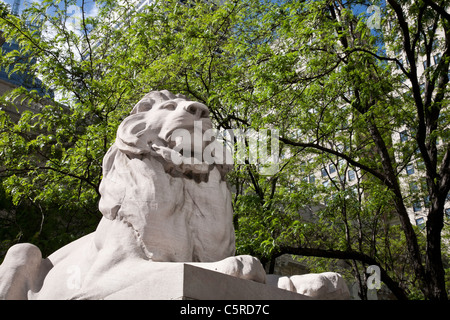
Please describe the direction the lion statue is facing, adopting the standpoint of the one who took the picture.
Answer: facing the viewer and to the right of the viewer
